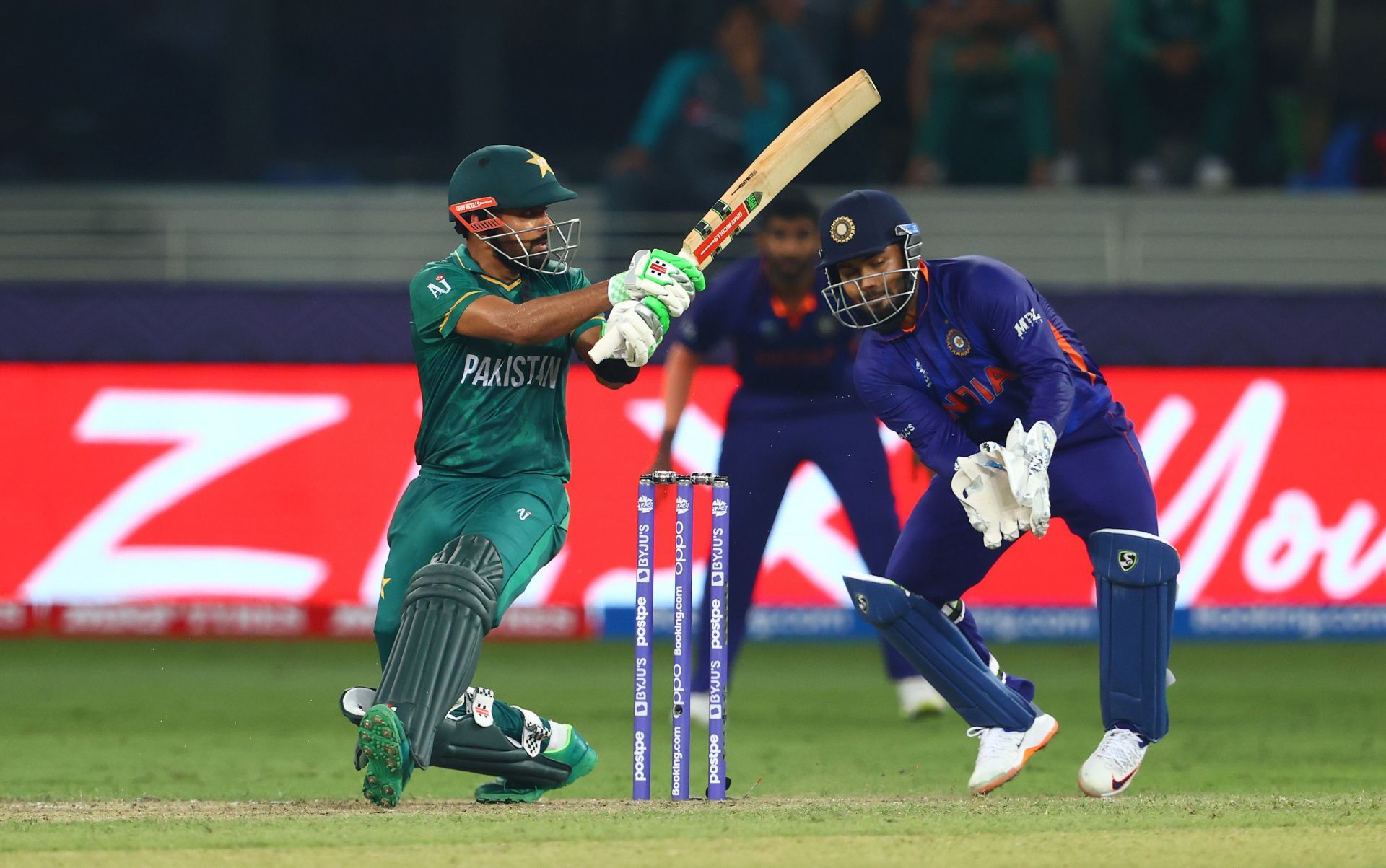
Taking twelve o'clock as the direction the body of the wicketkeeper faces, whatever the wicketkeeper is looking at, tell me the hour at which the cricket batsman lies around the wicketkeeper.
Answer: The cricket batsman is roughly at 1 o'clock from the wicketkeeper.

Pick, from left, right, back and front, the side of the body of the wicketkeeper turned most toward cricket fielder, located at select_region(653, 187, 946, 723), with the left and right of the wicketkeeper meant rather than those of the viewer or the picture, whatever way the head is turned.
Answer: right

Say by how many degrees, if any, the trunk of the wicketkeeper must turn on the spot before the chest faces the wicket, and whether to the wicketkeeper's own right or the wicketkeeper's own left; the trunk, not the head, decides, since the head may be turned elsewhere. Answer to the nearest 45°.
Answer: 0° — they already face it

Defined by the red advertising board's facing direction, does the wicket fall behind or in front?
in front

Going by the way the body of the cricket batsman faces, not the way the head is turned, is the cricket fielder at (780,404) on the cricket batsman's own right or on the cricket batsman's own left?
on the cricket batsman's own left

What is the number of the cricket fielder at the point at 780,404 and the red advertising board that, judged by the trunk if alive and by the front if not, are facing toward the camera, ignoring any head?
2

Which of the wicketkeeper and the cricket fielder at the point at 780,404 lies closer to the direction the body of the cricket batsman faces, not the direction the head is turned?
the wicketkeeper

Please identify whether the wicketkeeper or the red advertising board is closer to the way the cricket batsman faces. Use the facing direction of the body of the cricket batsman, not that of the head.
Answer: the wicketkeeper

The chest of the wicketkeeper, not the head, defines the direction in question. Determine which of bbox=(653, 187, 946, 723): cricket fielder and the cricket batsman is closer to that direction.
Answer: the cricket batsman

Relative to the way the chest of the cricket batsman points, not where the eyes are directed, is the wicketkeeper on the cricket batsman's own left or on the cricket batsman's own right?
on the cricket batsman's own left

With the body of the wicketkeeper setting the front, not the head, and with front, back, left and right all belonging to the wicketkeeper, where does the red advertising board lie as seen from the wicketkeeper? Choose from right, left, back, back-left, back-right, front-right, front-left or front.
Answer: right

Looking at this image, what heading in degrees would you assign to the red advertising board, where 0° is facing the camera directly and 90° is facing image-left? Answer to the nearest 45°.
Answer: approximately 0°

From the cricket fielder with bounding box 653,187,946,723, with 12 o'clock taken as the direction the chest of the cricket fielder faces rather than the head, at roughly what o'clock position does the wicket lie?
The wicket is roughly at 12 o'clock from the cricket fielder.
